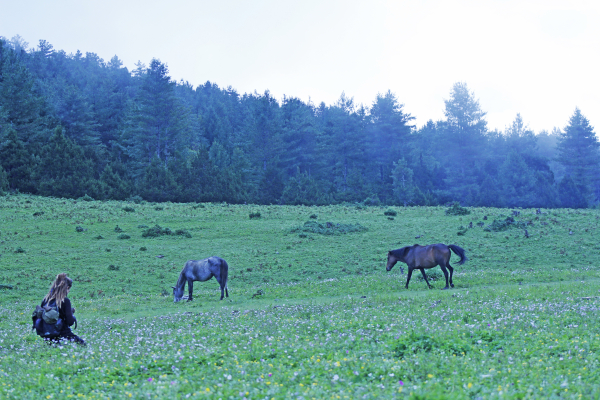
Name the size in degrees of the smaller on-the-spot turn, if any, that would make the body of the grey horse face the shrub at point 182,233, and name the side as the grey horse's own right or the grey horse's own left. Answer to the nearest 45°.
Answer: approximately 90° to the grey horse's own right

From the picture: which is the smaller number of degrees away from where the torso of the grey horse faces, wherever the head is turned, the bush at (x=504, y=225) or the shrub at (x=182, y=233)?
the shrub

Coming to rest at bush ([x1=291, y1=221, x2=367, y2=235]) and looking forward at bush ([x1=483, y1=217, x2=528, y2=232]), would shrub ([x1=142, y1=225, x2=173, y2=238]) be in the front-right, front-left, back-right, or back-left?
back-right

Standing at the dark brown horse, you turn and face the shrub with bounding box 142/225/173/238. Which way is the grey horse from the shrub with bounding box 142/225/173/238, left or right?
left

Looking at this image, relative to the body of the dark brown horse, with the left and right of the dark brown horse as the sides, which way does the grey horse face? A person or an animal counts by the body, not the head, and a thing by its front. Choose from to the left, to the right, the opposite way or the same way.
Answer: the same way

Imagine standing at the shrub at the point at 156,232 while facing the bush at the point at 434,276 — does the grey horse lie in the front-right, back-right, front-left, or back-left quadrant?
front-right

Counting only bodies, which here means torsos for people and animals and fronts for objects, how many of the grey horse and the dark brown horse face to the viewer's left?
2

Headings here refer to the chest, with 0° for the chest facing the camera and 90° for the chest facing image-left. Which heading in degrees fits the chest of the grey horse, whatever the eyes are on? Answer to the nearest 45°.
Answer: approximately 90°

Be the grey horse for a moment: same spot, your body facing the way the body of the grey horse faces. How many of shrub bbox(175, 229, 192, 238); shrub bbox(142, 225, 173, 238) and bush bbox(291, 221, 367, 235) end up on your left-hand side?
0

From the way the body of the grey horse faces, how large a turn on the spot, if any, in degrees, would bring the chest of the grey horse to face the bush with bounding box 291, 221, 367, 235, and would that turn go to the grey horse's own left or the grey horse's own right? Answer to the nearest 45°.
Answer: approximately 135° to the grey horse's own right

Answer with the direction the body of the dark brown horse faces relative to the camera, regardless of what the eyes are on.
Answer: to the viewer's left

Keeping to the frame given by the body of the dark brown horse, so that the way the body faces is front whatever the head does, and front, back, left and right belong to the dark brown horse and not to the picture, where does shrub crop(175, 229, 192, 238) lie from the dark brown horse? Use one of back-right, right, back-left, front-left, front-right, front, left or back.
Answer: front-right

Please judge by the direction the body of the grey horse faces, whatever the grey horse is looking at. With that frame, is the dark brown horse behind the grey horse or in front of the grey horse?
behind

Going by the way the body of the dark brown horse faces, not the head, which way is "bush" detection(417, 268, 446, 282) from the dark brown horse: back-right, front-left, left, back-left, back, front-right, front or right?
right
